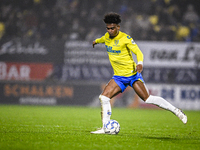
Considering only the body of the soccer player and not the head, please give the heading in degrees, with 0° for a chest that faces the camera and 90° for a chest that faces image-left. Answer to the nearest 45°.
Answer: approximately 45°

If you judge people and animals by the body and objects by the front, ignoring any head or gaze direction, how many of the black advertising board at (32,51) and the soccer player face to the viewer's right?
0

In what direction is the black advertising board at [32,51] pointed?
toward the camera

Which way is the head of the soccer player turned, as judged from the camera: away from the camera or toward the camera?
toward the camera

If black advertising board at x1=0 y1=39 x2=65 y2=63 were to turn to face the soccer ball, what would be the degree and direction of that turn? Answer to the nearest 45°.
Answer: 0° — it already faces it

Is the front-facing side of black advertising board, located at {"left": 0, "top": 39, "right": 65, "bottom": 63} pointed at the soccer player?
yes
